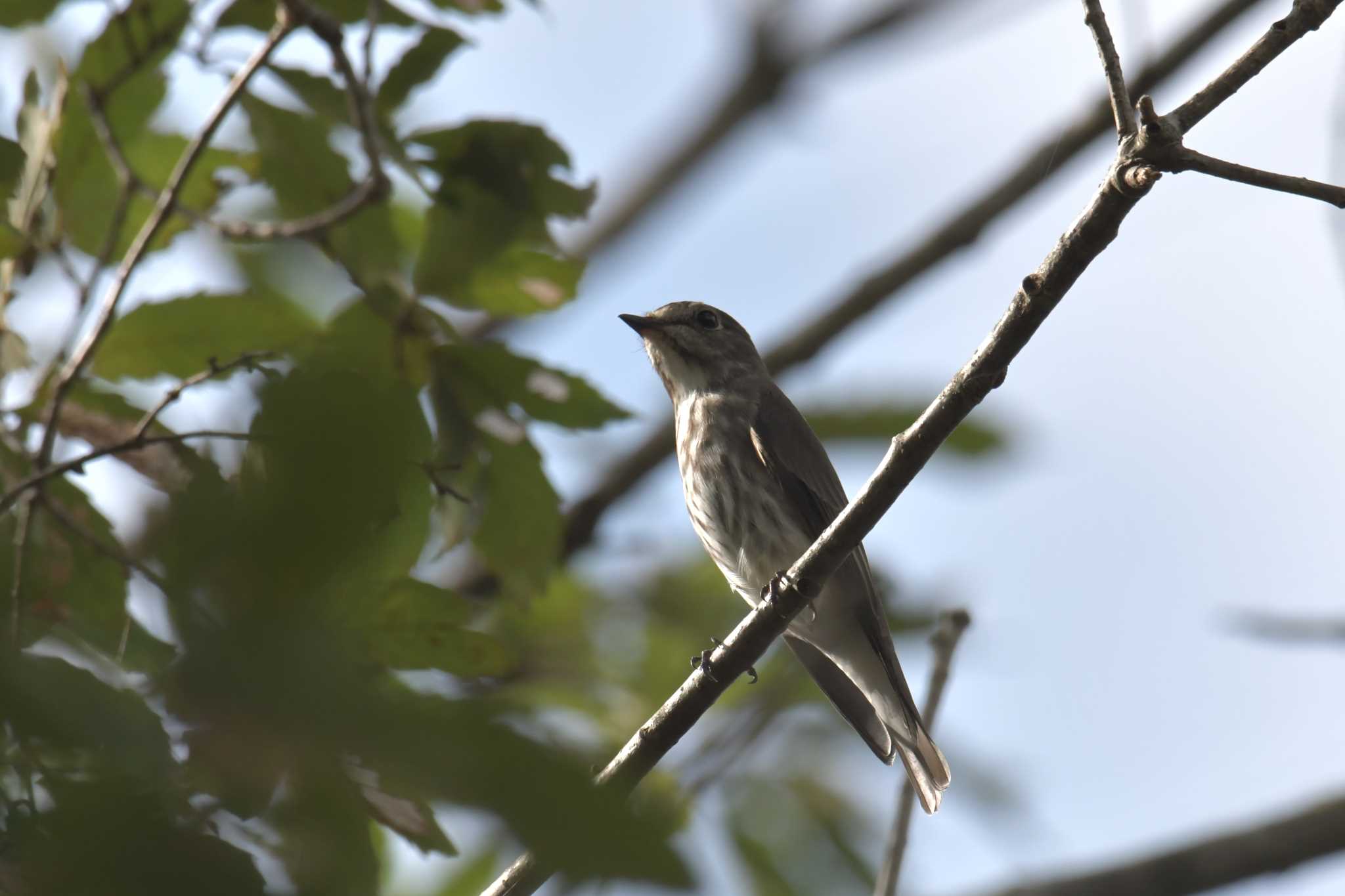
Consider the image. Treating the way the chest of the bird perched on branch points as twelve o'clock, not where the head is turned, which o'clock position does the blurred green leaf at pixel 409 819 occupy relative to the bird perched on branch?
The blurred green leaf is roughly at 11 o'clock from the bird perched on branch.

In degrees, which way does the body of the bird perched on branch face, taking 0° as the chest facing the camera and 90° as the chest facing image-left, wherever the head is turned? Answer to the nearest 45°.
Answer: approximately 45°

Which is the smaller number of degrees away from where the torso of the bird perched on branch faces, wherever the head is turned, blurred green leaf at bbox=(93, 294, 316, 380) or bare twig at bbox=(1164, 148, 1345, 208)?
the blurred green leaf

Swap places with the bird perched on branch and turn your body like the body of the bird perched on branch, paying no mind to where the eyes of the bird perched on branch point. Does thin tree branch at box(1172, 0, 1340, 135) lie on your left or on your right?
on your left
